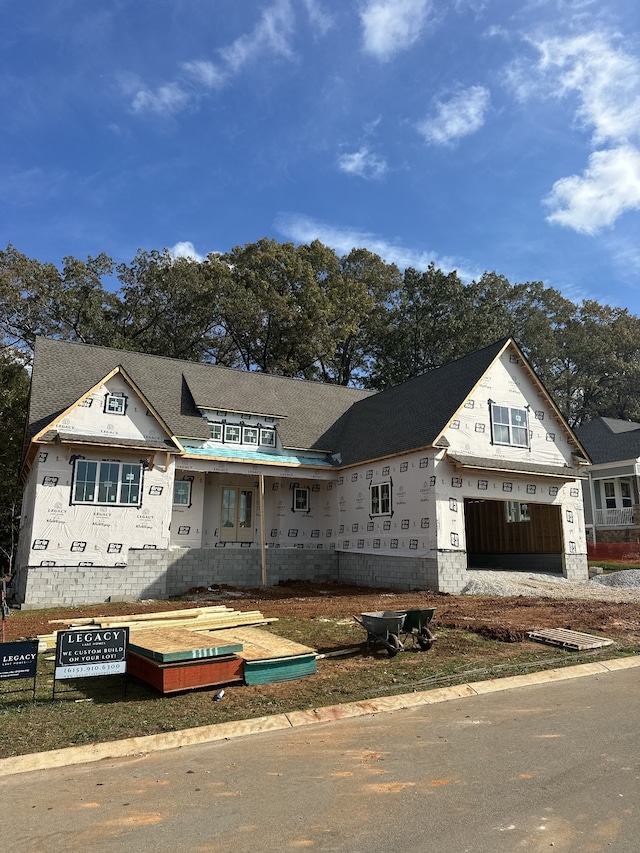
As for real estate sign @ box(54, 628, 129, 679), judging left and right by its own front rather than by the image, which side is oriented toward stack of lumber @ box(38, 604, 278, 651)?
back

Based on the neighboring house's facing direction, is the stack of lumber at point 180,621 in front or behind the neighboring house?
in front

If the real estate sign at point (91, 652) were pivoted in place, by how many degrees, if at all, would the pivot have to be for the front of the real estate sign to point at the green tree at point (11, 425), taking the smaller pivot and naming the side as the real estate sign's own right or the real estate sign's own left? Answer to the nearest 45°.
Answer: approximately 180°

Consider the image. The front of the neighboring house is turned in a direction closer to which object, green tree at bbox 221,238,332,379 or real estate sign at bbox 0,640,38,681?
the real estate sign

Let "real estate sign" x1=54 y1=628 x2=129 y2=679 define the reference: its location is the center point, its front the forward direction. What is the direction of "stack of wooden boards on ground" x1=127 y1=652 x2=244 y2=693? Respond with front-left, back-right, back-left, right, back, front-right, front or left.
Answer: left

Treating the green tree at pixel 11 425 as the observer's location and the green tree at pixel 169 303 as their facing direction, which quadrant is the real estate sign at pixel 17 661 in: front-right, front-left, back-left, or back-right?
back-right

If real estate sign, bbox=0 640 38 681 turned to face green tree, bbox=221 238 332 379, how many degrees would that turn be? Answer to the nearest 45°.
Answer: approximately 135° to its left

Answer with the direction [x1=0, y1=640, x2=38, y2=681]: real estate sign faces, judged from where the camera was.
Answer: facing the viewer

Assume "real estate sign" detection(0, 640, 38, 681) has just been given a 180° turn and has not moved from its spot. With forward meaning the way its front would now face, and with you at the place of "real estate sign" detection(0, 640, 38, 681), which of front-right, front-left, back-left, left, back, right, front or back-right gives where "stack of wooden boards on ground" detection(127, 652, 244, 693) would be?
right

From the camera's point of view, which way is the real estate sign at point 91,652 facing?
toward the camera

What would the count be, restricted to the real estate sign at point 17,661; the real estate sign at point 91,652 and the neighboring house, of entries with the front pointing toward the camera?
3

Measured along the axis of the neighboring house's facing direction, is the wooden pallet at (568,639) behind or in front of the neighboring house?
in front

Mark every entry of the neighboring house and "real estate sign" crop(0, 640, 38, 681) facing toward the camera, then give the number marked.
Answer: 2

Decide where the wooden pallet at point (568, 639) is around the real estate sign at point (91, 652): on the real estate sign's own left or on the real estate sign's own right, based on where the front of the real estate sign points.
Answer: on the real estate sign's own left

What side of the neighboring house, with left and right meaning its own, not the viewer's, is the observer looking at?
front

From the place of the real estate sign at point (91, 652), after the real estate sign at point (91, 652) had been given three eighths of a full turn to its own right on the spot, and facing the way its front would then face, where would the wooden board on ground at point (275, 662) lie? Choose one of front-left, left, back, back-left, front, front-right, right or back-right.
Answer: back-right

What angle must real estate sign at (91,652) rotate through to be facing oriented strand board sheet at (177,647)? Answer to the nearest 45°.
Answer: approximately 90° to its left
